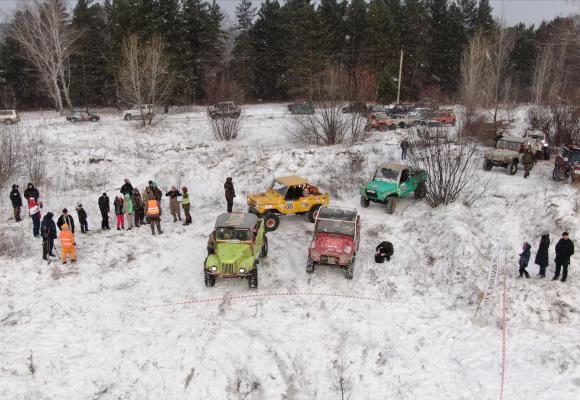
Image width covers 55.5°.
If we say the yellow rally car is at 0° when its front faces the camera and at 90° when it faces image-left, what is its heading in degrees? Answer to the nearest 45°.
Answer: approximately 45°

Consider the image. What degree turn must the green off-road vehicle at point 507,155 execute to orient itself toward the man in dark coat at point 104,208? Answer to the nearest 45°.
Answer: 0° — it already faces them

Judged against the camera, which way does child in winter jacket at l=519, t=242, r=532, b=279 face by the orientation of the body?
to the viewer's left

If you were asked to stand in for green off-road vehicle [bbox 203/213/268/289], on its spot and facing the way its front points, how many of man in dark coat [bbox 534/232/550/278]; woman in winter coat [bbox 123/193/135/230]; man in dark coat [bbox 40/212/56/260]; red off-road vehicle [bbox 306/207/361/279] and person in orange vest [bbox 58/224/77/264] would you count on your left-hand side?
2

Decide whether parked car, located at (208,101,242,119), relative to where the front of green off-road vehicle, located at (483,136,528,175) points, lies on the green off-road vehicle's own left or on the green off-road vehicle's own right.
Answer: on the green off-road vehicle's own right

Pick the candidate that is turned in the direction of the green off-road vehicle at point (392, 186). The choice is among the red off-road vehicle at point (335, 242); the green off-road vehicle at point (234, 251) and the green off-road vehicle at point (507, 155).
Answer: the green off-road vehicle at point (507, 155)

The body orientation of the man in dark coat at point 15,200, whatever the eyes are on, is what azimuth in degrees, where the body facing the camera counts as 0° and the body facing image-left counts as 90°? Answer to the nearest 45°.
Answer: approximately 270°

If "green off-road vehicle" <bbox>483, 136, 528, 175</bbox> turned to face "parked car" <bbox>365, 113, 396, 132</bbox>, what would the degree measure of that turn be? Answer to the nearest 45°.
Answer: approximately 90° to its right

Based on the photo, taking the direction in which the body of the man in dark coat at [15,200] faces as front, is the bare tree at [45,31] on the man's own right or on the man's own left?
on the man's own left

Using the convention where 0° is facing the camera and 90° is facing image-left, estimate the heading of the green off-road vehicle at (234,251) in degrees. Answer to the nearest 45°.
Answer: approximately 0°
